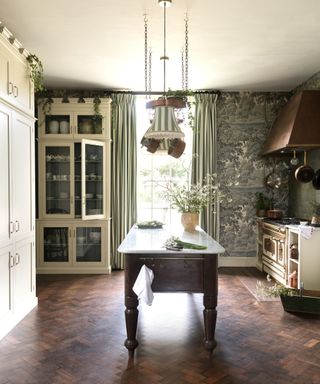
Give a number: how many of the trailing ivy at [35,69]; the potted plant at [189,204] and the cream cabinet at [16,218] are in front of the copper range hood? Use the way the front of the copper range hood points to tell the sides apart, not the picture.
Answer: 3

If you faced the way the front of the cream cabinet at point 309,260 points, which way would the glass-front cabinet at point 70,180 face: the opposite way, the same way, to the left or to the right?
to the left

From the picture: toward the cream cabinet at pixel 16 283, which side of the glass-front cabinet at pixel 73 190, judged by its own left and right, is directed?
front

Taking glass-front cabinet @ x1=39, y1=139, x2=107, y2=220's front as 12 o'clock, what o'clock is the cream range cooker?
The cream range cooker is roughly at 10 o'clock from the glass-front cabinet.

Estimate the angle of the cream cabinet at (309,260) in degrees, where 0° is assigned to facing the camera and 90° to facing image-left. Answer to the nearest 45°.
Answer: approximately 45°

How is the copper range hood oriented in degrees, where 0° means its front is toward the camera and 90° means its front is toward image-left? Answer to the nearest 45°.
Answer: approximately 45°

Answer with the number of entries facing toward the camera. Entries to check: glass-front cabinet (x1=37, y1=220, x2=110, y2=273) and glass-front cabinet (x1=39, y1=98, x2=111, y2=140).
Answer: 2

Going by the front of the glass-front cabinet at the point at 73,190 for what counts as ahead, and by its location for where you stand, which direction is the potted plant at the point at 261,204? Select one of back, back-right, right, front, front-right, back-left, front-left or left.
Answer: left

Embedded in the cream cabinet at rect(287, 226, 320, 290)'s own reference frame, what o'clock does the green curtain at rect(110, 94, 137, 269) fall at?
The green curtain is roughly at 2 o'clock from the cream cabinet.

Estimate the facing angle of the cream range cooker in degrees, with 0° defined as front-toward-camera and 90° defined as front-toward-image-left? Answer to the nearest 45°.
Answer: approximately 45°

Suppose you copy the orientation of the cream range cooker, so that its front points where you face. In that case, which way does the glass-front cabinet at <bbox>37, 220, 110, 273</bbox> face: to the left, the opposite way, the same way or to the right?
to the left

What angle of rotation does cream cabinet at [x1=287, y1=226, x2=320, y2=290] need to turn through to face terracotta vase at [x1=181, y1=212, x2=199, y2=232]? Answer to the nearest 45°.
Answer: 0° — it already faces it

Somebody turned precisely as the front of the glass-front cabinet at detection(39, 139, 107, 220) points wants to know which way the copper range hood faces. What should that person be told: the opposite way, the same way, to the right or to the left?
to the right
